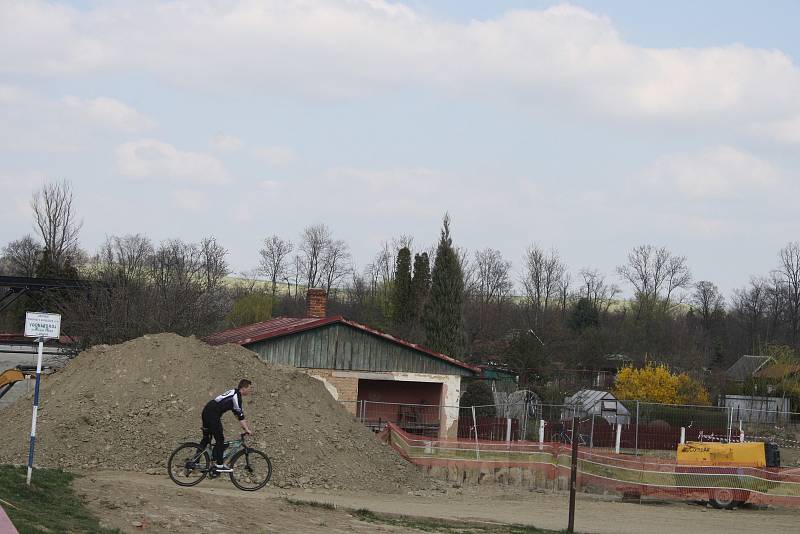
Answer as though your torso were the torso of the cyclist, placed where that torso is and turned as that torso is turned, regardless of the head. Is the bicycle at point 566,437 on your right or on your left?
on your left

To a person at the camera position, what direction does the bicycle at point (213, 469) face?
facing to the right of the viewer

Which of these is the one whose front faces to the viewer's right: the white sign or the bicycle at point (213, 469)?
the bicycle

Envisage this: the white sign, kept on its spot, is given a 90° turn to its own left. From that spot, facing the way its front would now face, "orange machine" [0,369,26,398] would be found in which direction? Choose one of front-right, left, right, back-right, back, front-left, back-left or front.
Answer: left

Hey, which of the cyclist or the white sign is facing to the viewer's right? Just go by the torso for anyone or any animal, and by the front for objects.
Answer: the cyclist

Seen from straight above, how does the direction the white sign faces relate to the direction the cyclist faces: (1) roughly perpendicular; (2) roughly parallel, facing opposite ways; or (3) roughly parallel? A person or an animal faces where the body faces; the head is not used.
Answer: roughly perpendicular

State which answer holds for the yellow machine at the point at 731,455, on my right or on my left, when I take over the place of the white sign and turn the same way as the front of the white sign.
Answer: on my left

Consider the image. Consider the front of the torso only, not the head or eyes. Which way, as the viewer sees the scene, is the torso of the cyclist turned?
to the viewer's right

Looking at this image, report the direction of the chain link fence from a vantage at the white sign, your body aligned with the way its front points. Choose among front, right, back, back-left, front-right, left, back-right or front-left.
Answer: back-left

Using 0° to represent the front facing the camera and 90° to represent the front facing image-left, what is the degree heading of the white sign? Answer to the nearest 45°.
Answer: approximately 0°
